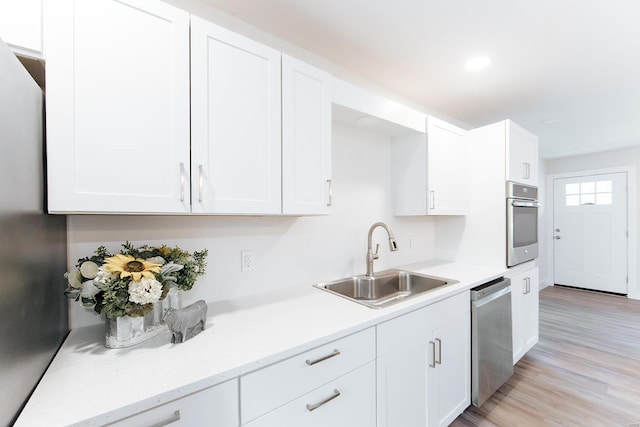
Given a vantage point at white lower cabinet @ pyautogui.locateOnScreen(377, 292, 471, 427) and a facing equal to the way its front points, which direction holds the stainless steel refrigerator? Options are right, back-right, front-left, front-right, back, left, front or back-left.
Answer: right

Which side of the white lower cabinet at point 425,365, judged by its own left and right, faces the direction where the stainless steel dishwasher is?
left

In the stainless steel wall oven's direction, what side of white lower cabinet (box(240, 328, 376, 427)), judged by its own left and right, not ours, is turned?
left

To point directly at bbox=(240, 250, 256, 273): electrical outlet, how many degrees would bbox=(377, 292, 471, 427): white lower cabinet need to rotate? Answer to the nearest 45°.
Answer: approximately 135° to its right

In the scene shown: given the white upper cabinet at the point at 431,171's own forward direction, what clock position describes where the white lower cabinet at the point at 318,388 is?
The white lower cabinet is roughly at 2 o'clock from the white upper cabinet.

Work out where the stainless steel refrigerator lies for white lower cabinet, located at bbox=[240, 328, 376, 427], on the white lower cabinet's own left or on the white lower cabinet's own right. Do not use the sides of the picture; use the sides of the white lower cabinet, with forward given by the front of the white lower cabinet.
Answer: on the white lower cabinet's own right

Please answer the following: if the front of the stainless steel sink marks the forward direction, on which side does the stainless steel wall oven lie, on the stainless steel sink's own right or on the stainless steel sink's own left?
on the stainless steel sink's own left

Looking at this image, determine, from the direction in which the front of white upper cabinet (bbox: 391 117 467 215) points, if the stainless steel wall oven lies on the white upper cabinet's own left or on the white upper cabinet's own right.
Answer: on the white upper cabinet's own left

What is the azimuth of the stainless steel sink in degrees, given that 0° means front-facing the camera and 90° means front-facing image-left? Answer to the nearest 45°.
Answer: approximately 315°
